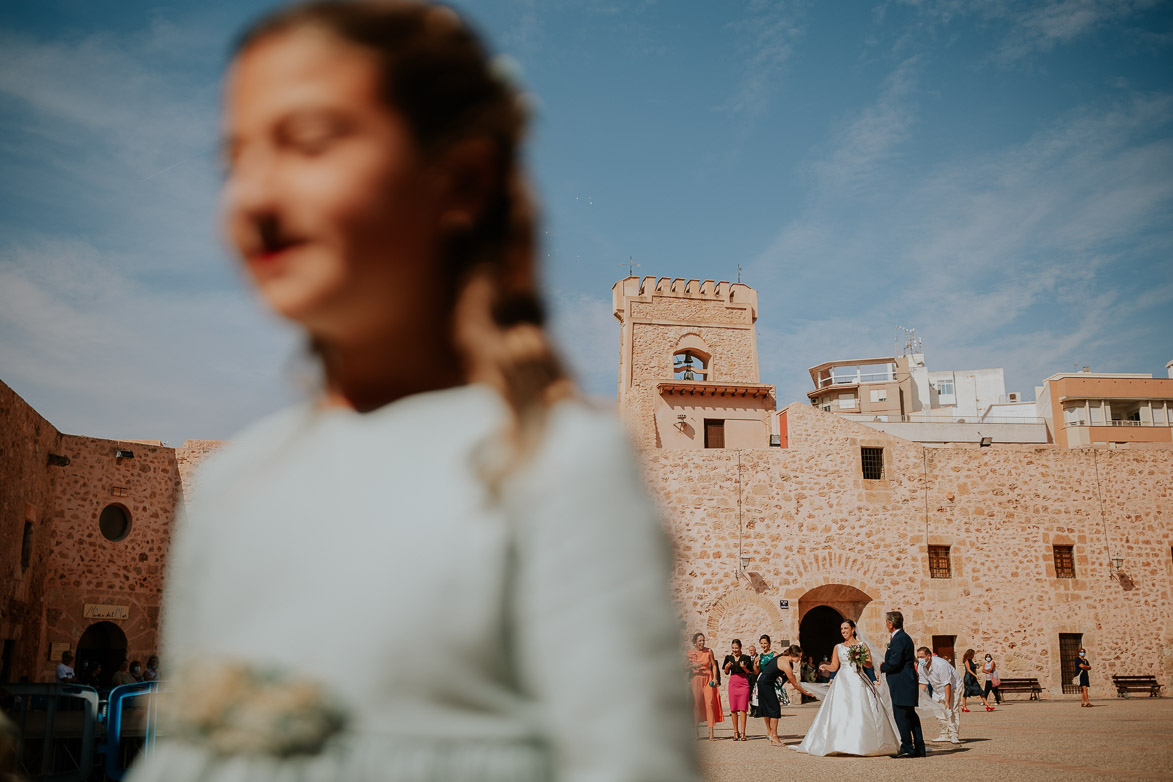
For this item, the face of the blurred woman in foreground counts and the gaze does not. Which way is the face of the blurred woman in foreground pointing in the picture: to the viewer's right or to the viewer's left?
to the viewer's left

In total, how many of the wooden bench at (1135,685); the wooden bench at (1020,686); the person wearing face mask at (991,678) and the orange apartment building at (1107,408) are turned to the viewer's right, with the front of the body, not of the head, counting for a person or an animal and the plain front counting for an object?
0

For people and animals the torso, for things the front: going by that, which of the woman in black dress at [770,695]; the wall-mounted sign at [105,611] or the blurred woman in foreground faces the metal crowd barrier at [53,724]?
the wall-mounted sign

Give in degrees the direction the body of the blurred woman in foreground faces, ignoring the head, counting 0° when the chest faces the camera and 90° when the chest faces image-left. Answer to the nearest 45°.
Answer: approximately 45°

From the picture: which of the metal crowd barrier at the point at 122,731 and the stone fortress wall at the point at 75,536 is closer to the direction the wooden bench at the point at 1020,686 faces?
the metal crowd barrier

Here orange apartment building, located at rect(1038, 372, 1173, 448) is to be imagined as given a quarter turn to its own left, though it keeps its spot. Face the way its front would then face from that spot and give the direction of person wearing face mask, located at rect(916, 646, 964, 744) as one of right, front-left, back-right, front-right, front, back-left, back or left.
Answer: right

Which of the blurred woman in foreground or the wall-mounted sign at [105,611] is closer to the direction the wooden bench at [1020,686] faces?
the blurred woman in foreground

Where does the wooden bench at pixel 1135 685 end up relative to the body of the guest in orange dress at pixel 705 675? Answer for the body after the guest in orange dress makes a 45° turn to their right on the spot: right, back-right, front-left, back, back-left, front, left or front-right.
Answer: back

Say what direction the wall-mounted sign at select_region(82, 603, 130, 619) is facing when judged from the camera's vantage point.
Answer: facing the viewer

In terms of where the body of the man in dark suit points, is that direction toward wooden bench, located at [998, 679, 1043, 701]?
no

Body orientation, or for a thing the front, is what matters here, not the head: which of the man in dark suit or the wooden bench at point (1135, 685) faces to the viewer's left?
the man in dark suit

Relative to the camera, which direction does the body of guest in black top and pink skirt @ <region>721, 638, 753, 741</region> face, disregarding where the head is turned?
toward the camera

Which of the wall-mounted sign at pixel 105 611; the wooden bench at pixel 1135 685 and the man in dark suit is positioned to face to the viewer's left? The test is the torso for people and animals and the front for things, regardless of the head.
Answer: the man in dark suit

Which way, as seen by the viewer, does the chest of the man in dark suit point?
to the viewer's left

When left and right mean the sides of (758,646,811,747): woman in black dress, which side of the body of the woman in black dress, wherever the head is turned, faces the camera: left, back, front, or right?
right

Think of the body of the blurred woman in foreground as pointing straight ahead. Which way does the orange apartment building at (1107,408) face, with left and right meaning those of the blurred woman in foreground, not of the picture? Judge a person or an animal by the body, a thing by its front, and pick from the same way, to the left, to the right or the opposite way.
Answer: the same way

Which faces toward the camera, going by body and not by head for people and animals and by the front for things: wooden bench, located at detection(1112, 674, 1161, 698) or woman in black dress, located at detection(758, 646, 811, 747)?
the wooden bench
